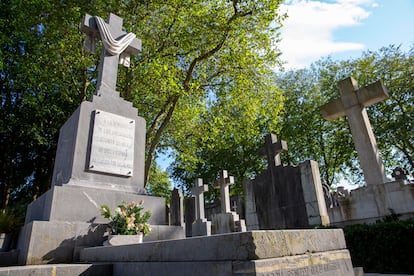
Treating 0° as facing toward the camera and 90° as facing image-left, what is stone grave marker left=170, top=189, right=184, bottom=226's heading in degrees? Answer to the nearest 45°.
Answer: approximately 45°

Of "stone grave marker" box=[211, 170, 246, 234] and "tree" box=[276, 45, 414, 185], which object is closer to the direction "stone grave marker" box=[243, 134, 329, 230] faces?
the stone grave marker

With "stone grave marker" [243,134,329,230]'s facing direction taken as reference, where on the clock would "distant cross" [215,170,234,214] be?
The distant cross is roughly at 3 o'clock from the stone grave marker.

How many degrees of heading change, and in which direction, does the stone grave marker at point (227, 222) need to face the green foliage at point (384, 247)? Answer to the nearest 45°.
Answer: approximately 90° to its left

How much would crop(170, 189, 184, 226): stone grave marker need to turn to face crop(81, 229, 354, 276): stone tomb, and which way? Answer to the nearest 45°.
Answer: approximately 45° to its left

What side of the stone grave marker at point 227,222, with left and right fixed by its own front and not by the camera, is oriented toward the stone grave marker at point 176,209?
right
